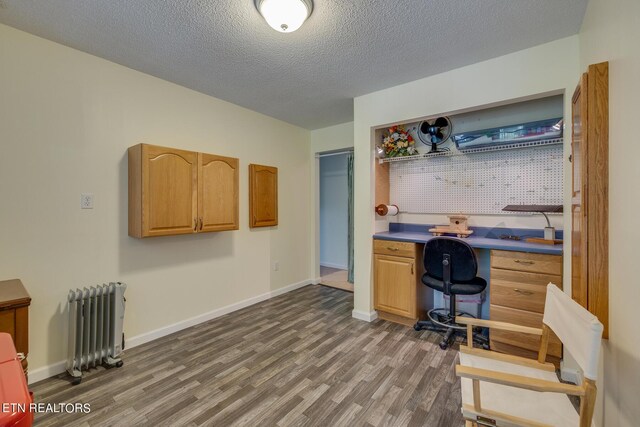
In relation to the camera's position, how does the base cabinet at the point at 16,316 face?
facing the viewer

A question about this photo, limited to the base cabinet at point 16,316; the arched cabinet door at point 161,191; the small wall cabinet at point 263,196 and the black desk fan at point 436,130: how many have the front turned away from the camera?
0

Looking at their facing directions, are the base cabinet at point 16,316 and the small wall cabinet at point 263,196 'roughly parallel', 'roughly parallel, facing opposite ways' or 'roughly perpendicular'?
roughly parallel

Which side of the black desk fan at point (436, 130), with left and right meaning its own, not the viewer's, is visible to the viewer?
front

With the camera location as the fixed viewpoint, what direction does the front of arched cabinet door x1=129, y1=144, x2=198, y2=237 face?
facing the viewer and to the right of the viewer

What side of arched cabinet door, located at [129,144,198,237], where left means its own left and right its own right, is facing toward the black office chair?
front

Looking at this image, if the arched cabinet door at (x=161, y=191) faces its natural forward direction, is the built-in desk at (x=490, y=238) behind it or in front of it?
in front

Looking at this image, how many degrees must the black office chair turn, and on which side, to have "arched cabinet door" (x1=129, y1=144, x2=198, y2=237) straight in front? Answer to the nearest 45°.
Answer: approximately 135° to its left

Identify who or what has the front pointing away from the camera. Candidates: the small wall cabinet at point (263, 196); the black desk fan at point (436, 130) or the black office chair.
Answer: the black office chair

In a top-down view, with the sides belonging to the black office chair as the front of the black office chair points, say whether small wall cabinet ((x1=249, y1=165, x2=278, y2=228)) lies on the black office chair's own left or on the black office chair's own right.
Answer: on the black office chair's own left

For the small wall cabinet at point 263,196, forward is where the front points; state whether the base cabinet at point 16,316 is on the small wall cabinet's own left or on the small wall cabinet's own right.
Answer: on the small wall cabinet's own right

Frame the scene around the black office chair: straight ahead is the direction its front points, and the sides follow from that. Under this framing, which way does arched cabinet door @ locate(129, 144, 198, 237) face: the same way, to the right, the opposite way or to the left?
to the right

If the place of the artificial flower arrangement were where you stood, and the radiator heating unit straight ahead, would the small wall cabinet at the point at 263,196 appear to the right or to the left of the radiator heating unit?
right

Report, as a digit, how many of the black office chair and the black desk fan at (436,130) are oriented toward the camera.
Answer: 1

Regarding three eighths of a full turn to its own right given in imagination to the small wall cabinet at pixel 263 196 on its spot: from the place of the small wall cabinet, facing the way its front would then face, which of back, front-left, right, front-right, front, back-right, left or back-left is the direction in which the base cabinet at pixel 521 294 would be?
back-left

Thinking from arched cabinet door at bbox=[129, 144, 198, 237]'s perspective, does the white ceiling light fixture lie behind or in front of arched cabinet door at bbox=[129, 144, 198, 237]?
in front

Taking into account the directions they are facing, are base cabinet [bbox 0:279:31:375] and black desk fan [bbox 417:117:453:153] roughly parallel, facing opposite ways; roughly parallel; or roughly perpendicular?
roughly perpendicular

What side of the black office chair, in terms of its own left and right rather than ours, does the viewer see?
back

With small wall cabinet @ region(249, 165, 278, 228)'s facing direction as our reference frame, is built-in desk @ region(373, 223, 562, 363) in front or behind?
in front
